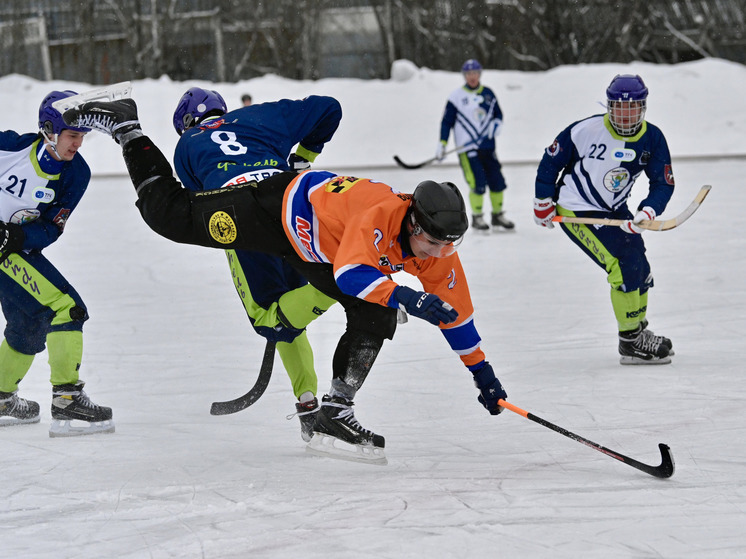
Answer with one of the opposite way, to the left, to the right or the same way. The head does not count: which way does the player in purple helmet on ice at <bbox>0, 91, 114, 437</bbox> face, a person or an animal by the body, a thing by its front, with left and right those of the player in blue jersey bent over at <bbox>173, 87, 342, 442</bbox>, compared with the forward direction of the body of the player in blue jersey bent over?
the opposite way

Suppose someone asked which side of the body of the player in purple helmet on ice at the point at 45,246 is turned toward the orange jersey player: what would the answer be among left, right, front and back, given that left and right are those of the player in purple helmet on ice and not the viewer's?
front

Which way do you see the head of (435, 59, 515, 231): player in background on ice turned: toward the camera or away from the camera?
toward the camera

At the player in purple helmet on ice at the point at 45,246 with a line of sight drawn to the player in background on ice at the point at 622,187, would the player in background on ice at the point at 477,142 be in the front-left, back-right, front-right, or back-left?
front-left

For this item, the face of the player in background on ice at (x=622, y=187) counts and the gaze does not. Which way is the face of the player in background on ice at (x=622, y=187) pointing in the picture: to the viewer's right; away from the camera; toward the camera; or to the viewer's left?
toward the camera

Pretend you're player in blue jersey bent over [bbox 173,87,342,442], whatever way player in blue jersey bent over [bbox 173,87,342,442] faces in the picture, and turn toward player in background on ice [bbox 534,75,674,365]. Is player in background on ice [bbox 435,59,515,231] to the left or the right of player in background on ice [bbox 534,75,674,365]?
left

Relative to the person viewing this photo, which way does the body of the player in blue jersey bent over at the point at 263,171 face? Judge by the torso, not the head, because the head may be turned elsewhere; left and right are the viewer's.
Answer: facing away from the viewer and to the left of the viewer

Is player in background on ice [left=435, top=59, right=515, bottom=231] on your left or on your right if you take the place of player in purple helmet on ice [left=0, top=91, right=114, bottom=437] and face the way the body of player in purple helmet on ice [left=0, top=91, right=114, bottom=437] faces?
on your left

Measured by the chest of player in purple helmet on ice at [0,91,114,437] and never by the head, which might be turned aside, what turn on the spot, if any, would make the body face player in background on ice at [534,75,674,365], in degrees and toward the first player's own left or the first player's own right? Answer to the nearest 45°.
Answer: approximately 45° to the first player's own left

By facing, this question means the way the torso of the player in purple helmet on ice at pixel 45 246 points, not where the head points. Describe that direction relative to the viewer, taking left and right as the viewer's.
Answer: facing the viewer and to the right of the viewer
